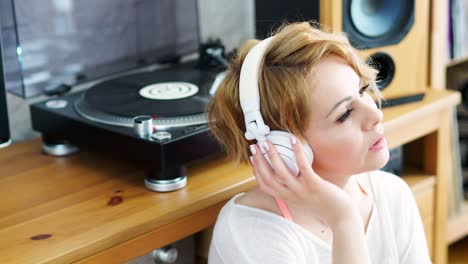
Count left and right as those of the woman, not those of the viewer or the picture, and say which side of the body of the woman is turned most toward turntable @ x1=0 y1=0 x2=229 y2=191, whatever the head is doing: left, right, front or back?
back

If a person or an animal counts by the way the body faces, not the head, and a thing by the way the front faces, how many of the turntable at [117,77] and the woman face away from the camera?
0

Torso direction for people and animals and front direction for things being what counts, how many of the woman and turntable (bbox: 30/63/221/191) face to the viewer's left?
0

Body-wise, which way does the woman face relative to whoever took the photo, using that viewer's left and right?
facing the viewer and to the right of the viewer
